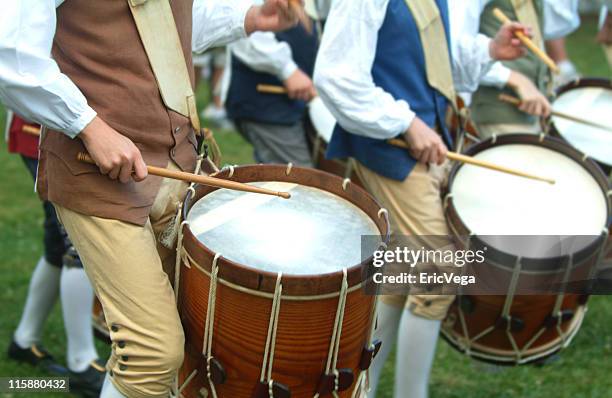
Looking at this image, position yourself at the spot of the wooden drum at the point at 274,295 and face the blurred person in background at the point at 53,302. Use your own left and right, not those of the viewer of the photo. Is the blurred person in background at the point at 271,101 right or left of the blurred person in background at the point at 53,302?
right

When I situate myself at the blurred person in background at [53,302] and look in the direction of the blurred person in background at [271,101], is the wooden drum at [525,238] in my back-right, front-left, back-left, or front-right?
front-right

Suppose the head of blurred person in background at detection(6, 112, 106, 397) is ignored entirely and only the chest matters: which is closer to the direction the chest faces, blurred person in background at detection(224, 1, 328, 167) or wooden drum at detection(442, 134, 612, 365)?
the wooden drum

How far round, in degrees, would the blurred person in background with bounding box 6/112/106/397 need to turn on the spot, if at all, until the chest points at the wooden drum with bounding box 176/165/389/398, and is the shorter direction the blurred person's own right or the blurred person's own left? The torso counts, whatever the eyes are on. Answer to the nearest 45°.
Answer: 0° — they already face it

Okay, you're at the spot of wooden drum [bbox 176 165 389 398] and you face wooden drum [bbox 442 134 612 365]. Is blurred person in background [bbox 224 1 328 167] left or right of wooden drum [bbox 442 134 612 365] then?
left

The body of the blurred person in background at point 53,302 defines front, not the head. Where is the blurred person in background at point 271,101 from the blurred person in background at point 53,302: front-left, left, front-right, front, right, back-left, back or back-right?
left

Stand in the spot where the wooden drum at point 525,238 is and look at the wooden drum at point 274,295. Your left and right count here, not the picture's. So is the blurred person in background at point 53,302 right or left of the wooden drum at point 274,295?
right

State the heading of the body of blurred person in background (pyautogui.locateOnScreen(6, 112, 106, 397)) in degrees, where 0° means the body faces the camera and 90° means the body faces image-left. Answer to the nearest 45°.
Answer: approximately 315°

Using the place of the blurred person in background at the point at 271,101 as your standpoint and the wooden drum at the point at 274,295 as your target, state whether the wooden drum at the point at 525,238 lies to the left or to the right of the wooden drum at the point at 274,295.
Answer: left

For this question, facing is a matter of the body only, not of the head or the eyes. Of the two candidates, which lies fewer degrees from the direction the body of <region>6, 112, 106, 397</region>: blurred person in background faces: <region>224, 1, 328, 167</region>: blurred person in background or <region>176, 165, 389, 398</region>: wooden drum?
the wooden drum

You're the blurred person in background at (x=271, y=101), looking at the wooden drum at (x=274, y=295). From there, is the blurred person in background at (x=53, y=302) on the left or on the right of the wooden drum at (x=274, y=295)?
right
